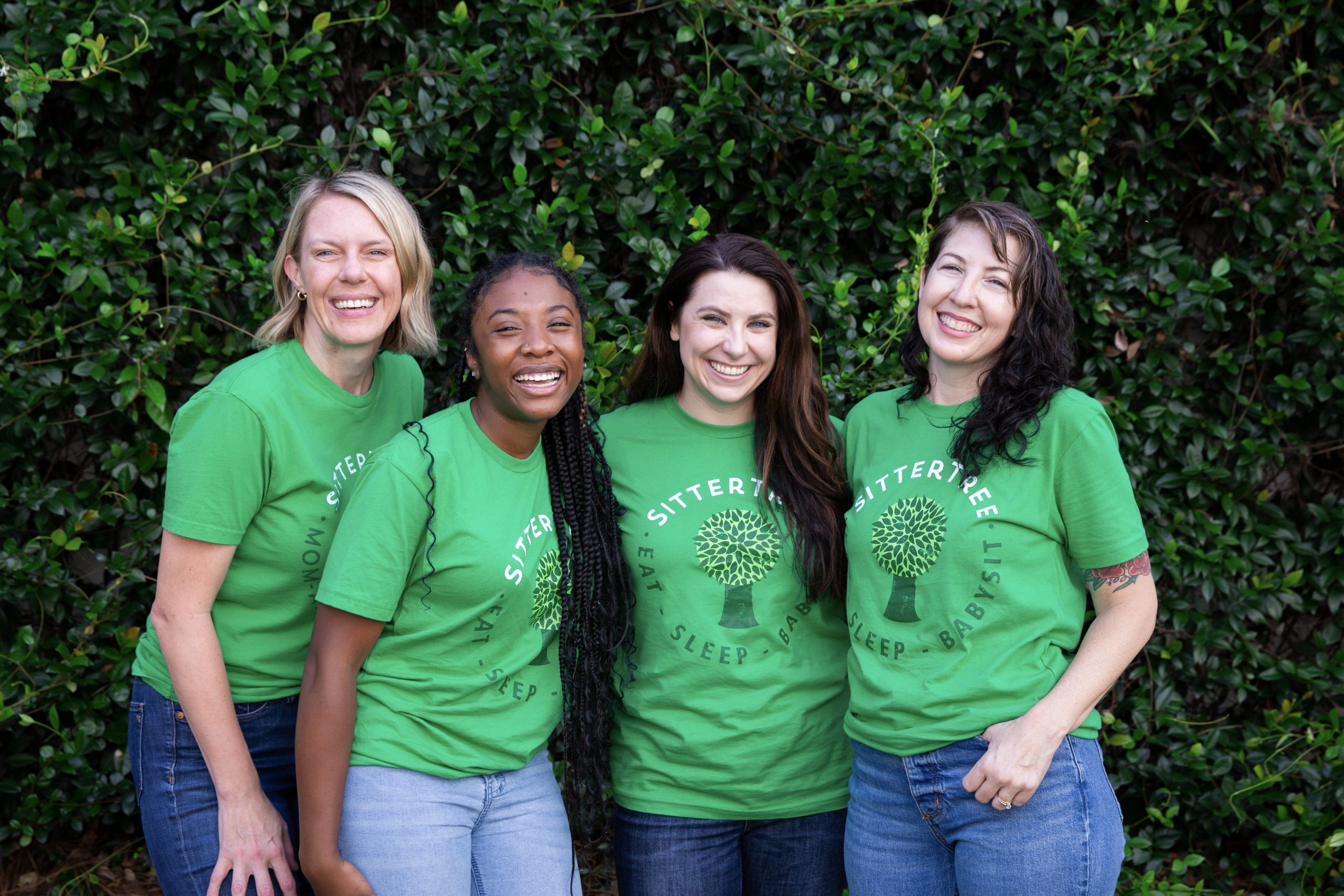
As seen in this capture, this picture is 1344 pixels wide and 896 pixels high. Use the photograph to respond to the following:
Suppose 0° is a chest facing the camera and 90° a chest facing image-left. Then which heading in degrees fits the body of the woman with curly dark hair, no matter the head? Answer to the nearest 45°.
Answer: approximately 45°

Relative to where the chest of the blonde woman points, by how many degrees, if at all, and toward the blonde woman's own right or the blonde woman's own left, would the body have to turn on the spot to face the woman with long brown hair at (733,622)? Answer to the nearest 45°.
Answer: approximately 45° to the blonde woman's own left

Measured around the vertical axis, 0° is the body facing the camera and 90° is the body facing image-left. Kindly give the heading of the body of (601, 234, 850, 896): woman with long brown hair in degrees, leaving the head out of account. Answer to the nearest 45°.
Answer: approximately 0°

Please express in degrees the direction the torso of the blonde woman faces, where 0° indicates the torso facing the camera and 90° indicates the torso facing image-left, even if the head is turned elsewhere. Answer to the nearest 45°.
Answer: approximately 315°

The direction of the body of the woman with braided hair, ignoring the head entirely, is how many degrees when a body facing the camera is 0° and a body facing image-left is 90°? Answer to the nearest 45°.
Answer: approximately 315°
